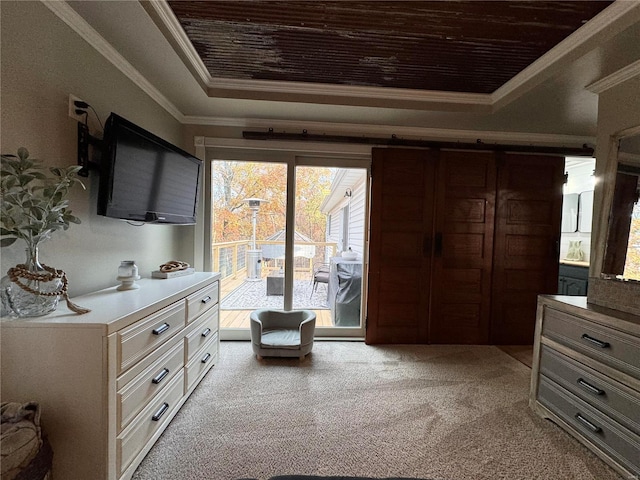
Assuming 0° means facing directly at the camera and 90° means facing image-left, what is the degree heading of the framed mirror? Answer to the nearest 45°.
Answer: approximately 45°

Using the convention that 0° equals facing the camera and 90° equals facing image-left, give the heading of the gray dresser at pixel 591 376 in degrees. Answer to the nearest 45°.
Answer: approximately 45°

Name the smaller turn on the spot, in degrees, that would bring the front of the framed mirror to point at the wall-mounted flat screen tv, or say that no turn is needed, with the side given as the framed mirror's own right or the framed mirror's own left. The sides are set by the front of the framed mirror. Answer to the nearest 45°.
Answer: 0° — it already faces it

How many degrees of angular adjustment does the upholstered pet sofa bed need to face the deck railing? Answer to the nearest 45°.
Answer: approximately 135° to its right

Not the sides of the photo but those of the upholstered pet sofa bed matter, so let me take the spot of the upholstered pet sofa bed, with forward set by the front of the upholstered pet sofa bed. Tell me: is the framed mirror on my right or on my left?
on my left

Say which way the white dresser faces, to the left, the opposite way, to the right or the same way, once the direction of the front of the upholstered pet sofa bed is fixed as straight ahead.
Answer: to the left

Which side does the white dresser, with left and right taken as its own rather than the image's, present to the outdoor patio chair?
left

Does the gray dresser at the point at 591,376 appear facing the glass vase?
yes

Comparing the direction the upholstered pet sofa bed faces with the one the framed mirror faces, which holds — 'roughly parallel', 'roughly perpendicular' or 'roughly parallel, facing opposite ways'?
roughly perpendicular

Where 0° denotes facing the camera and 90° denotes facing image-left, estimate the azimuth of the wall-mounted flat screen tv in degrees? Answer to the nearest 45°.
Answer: approximately 315°

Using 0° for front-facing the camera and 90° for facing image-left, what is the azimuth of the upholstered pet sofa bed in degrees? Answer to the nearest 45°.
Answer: approximately 0°

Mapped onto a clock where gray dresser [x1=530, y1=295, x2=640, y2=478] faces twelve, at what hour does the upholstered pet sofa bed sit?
The upholstered pet sofa bed is roughly at 1 o'clock from the gray dresser.
